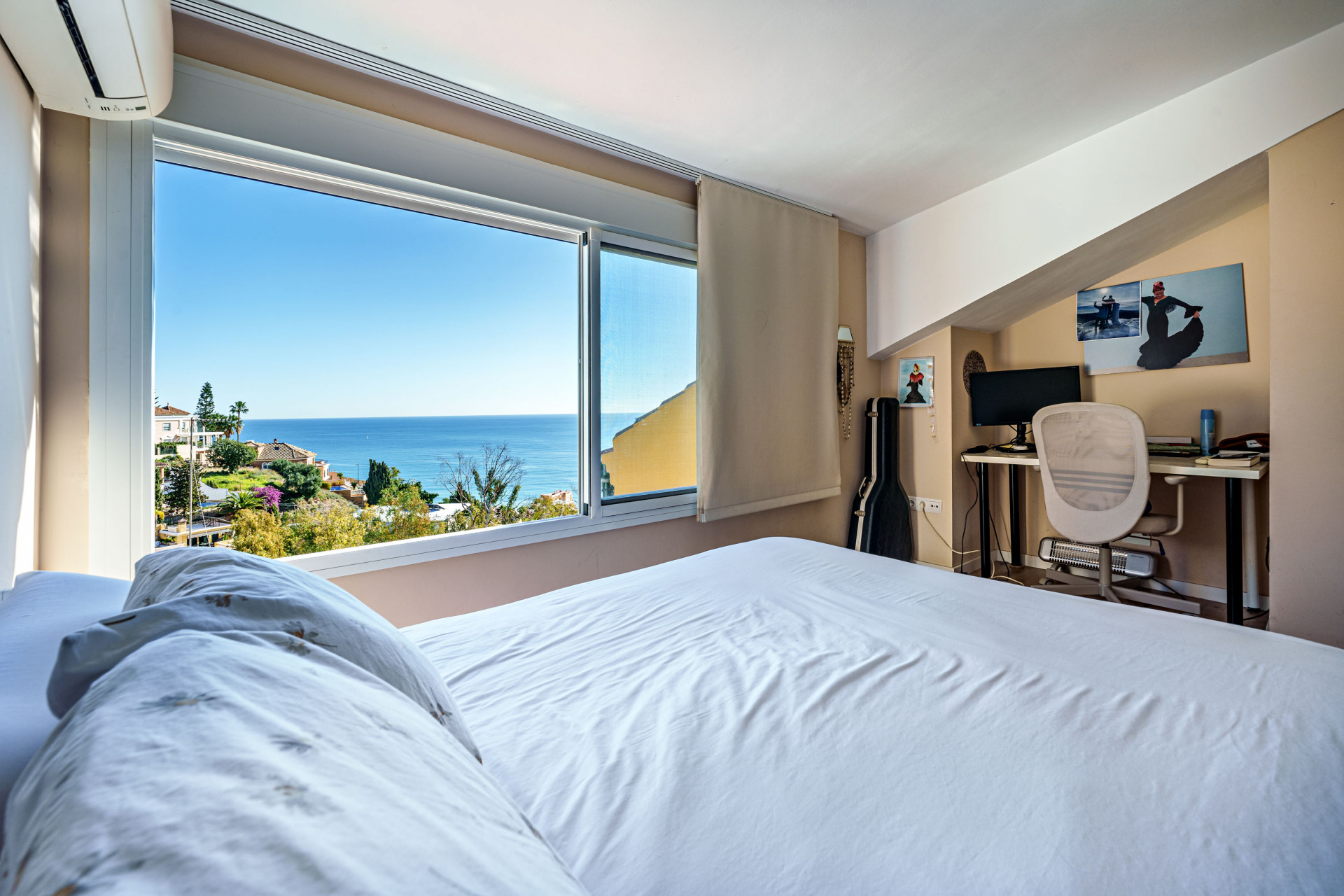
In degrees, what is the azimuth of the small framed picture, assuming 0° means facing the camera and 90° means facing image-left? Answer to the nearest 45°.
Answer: approximately 0°

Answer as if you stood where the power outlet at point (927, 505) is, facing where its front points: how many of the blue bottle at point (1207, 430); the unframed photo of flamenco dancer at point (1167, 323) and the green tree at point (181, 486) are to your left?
2

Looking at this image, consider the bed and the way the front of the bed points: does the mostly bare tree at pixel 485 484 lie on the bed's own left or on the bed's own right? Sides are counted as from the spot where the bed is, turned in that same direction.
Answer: on the bed's own left

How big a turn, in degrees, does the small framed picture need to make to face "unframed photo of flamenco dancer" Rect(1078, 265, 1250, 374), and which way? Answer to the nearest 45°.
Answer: approximately 90° to its left

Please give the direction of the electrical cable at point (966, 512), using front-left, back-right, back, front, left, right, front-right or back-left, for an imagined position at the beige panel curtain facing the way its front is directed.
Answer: left

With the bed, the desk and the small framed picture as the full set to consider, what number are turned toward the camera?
2

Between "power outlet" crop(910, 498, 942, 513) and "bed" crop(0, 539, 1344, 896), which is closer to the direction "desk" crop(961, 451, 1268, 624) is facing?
the bed

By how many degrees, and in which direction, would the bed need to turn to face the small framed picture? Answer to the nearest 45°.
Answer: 0° — it already faces it

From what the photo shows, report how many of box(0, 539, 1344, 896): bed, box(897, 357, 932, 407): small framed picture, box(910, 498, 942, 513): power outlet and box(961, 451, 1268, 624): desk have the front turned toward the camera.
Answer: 3

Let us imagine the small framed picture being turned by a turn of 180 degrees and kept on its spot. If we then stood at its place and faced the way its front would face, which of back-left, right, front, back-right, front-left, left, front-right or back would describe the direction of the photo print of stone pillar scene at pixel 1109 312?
right
